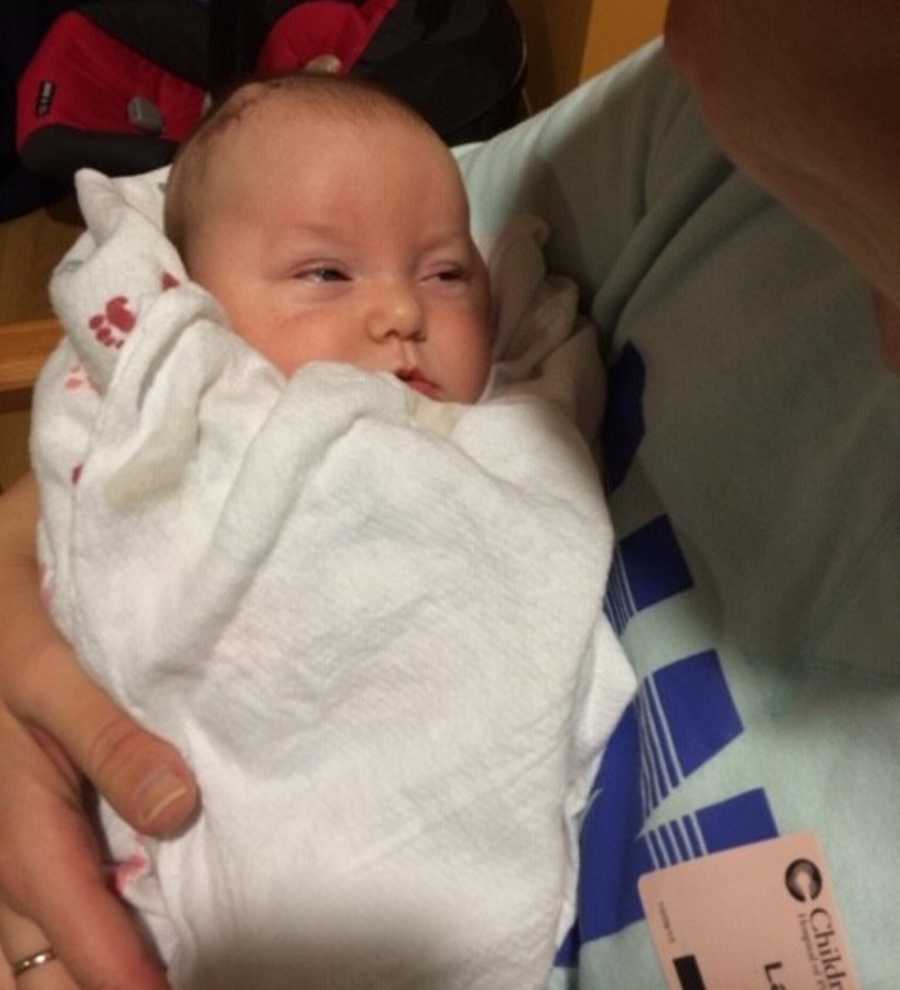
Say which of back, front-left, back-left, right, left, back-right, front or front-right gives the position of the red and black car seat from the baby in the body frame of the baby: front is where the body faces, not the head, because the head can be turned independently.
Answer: back

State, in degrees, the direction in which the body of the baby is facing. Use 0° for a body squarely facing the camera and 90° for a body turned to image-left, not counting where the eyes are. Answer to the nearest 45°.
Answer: approximately 0°
